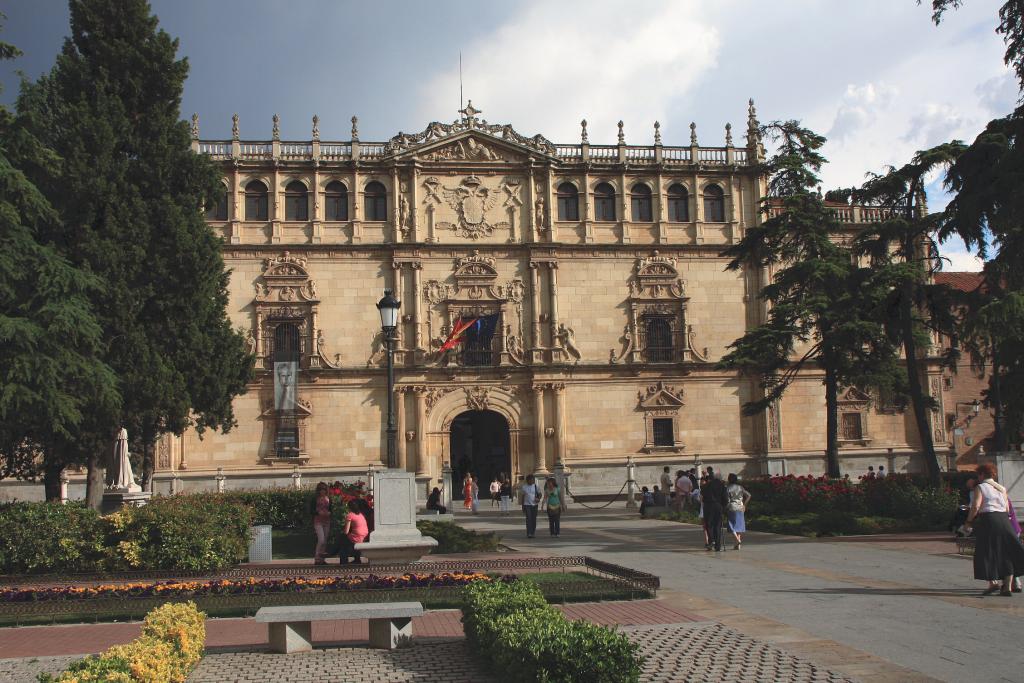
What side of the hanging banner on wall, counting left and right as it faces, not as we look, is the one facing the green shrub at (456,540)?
front

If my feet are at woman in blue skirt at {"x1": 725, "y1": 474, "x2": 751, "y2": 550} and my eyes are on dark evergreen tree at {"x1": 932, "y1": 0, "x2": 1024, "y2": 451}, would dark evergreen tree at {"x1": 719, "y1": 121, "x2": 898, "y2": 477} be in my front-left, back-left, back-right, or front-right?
front-left

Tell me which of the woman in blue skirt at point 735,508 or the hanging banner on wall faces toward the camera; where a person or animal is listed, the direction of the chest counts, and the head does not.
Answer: the hanging banner on wall

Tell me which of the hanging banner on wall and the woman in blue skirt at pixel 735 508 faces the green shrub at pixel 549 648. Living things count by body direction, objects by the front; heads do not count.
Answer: the hanging banner on wall

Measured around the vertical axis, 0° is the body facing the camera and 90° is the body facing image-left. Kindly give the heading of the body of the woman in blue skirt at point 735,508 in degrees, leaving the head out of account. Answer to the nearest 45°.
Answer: approximately 180°

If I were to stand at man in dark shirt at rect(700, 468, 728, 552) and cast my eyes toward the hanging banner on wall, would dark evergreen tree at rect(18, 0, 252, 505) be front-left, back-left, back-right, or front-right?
front-left

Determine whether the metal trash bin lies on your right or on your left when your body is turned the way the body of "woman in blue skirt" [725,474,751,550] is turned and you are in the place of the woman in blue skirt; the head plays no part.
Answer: on your left

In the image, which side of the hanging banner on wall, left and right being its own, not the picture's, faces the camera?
front

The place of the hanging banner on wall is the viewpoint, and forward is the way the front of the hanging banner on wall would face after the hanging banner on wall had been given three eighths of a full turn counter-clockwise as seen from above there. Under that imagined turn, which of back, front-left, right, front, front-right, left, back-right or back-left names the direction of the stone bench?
back-right

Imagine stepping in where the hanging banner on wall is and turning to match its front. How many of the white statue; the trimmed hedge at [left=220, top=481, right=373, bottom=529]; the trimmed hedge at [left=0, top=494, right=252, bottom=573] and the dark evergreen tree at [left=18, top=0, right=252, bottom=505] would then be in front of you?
4
